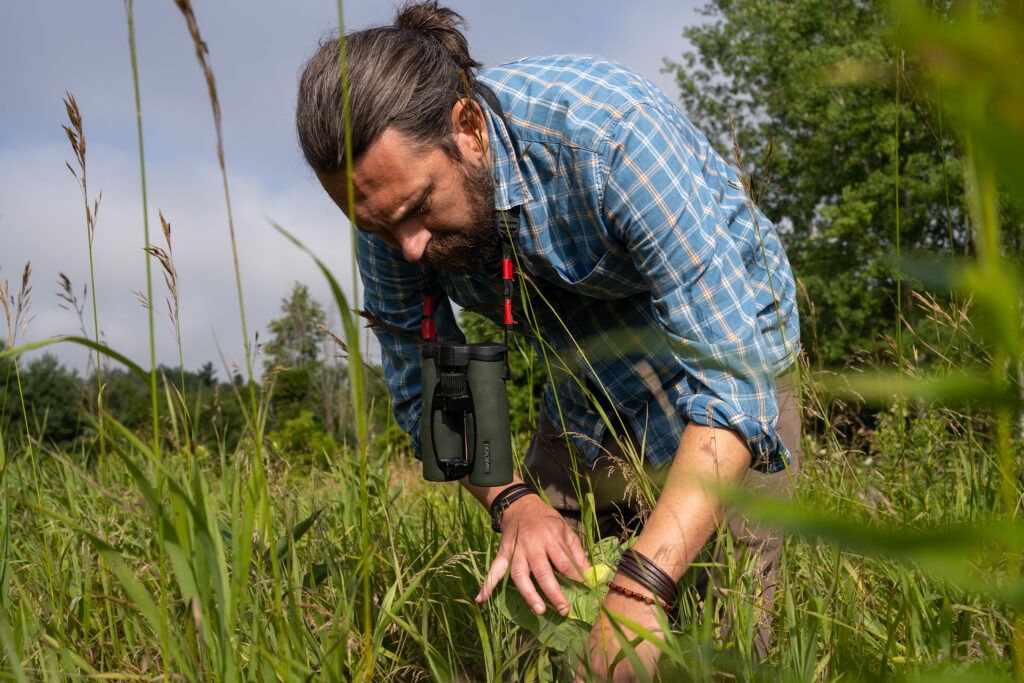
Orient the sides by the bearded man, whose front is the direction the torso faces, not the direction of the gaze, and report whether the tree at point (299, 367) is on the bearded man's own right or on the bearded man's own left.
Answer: on the bearded man's own right

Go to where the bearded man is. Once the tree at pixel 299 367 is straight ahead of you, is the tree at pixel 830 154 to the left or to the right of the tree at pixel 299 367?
right

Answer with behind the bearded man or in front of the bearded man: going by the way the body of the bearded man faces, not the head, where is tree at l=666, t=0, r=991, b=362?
behind

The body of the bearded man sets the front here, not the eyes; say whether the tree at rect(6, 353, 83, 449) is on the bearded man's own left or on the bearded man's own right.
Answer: on the bearded man's own right

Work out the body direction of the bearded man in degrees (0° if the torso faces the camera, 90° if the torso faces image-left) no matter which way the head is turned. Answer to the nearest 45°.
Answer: approximately 45°
